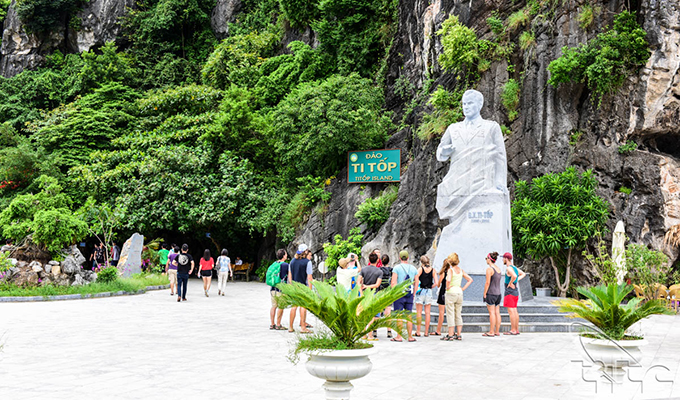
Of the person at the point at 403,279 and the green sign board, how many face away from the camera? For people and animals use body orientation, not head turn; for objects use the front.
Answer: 1

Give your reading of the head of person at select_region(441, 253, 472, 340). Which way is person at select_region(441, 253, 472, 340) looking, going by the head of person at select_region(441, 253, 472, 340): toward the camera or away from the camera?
away from the camera

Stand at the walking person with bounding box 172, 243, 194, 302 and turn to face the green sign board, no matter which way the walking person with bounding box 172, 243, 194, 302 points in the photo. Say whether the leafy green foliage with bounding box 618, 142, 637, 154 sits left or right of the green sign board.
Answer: right

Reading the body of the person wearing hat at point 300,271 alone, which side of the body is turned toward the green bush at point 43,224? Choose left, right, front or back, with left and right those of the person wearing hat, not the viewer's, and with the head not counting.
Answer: left

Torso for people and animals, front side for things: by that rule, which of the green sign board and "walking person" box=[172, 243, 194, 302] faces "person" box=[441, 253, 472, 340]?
the green sign board

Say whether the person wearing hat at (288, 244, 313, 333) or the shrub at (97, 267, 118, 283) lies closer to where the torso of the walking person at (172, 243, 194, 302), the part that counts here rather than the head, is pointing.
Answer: the shrub

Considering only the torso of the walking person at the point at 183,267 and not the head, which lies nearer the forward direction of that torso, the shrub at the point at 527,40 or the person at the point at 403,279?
the shrub

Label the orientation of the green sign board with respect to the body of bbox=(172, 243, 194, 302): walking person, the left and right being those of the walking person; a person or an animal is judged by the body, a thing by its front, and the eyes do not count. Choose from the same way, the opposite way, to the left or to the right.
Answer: the opposite way

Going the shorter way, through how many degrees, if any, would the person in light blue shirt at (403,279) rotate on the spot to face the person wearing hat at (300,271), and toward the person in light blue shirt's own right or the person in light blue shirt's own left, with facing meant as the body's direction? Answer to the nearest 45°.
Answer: approximately 90° to the person in light blue shirt's own left

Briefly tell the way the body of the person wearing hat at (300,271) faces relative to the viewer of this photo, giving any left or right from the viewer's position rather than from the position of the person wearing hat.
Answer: facing away from the viewer and to the right of the viewer

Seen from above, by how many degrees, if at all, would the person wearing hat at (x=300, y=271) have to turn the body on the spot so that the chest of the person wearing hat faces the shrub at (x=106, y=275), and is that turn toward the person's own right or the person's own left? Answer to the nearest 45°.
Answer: approximately 90° to the person's own left

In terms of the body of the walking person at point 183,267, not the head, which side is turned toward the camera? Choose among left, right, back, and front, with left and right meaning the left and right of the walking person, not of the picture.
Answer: back
